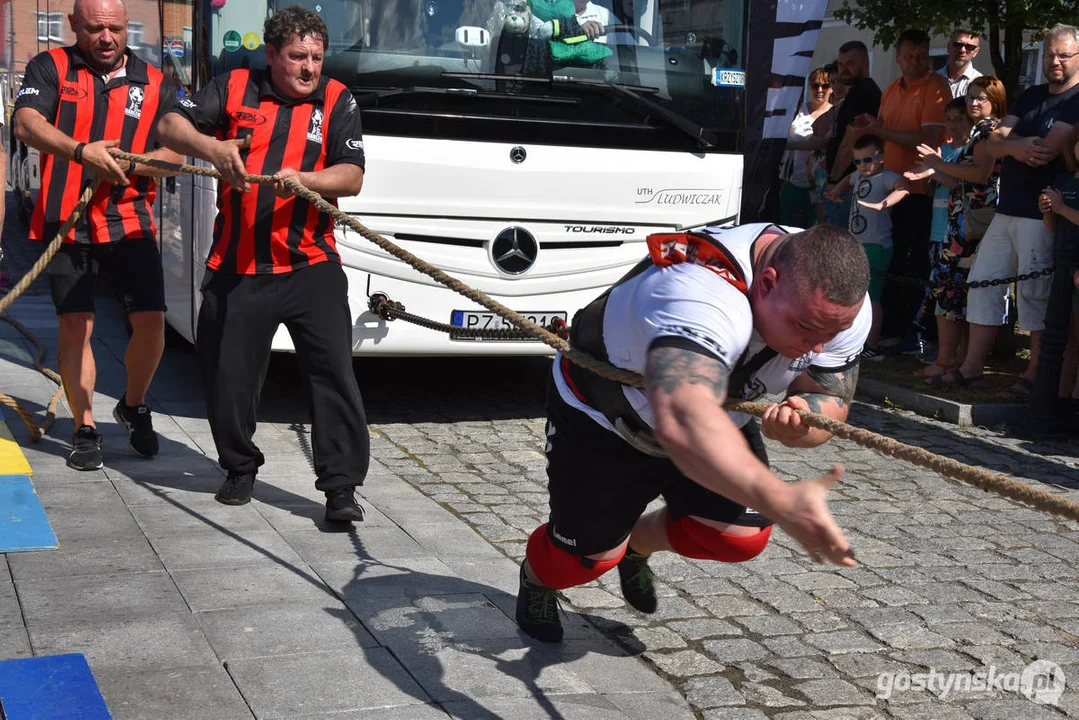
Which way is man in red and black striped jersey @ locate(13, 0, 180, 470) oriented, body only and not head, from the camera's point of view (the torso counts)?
toward the camera

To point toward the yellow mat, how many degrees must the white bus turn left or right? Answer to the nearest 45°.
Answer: approximately 45° to its right

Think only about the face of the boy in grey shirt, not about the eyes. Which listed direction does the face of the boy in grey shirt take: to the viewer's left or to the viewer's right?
to the viewer's left

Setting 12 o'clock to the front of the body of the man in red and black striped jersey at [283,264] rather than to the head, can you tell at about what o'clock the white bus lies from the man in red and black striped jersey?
The white bus is roughly at 7 o'clock from the man in red and black striped jersey.

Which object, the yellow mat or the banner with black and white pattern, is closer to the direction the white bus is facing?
the yellow mat

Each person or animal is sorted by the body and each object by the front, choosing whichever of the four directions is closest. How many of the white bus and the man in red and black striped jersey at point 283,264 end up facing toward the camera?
2

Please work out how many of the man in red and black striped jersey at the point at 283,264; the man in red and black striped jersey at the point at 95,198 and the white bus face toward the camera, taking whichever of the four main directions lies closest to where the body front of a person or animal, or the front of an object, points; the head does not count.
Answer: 3

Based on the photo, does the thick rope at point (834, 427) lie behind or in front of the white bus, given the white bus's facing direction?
in front

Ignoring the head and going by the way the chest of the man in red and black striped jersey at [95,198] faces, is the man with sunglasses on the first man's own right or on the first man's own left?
on the first man's own left

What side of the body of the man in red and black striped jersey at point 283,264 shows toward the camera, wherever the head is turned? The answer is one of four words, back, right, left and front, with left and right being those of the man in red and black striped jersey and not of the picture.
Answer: front

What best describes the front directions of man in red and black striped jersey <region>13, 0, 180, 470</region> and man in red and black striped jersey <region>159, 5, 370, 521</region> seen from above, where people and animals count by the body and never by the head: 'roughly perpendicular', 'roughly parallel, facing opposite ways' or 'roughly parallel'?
roughly parallel

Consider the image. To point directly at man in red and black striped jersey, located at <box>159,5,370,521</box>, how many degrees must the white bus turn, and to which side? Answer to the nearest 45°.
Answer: approximately 45° to its right
